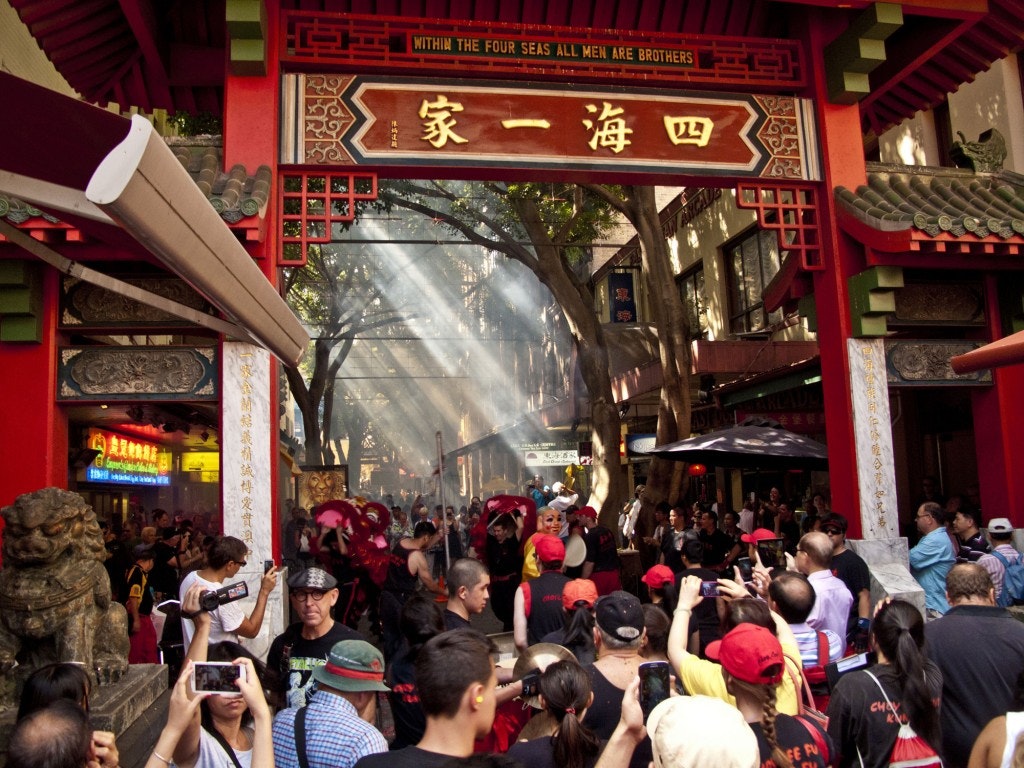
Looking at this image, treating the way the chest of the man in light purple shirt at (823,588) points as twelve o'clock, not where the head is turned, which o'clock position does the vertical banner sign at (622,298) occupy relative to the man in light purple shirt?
The vertical banner sign is roughly at 1 o'clock from the man in light purple shirt.

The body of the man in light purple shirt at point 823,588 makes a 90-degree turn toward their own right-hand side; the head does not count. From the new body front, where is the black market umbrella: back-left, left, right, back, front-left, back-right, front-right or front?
front-left

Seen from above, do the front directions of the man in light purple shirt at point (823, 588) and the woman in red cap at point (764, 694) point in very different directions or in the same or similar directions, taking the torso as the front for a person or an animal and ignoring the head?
same or similar directions

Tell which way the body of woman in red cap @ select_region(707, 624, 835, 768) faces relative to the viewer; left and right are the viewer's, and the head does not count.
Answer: facing away from the viewer and to the left of the viewer

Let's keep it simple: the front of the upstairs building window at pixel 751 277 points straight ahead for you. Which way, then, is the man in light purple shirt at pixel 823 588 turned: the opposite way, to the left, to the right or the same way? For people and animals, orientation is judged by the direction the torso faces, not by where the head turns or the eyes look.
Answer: to the right

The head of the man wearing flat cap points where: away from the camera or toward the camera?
toward the camera

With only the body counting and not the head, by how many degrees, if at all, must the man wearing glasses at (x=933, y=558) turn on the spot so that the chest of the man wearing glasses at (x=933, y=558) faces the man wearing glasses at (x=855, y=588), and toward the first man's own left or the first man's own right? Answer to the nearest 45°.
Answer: approximately 45° to the first man's own left

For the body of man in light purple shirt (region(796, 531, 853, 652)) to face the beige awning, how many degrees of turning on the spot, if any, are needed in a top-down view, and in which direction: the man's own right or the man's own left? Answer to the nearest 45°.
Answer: approximately 90° to the man's own left

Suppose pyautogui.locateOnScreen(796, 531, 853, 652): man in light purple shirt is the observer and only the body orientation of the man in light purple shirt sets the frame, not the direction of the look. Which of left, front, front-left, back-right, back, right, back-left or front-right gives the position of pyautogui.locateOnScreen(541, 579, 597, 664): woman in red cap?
left

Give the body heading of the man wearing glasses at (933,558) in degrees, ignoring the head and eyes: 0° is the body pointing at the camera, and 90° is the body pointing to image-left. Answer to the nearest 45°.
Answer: approximately 90°

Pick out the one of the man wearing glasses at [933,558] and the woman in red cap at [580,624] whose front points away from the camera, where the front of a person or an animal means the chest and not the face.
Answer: the woman in red cap

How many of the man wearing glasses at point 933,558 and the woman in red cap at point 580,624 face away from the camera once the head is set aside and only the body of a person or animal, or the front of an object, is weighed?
1

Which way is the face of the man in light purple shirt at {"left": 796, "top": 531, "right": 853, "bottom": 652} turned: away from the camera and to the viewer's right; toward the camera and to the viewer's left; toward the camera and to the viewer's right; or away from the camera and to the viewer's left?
away from the camera and to the viewer's left

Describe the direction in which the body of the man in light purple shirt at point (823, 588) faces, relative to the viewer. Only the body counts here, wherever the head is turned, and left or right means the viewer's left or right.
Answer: facing away from the viewer and to the left of the viewer

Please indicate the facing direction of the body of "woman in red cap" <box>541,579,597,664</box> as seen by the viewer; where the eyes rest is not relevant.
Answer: away from the camera

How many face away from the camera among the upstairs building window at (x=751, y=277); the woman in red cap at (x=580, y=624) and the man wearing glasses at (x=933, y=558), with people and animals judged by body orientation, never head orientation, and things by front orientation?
1

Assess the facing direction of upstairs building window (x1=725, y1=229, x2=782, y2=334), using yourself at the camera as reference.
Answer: facing the viewer and to the left of the viewer

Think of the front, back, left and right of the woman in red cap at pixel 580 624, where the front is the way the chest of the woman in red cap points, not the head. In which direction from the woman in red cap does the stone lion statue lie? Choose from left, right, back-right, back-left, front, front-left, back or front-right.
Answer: left

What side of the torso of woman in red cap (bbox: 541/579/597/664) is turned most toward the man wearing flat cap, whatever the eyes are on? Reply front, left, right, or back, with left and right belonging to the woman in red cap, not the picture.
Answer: left
